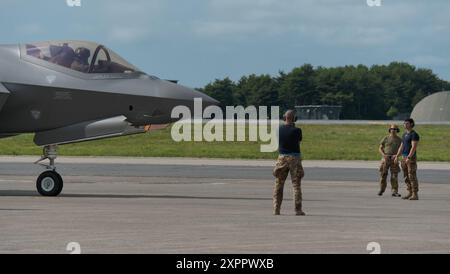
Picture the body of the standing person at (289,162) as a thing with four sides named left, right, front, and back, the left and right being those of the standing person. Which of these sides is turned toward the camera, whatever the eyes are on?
back

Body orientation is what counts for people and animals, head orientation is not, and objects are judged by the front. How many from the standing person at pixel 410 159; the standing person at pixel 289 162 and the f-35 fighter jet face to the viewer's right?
1

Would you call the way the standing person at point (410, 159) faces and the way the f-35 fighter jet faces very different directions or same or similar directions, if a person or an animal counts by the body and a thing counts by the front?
very different directions

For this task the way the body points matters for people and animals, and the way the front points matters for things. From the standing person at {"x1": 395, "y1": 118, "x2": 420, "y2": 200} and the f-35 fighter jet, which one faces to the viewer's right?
the f-35 fighter jet

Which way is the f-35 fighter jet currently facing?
to the viewer's right

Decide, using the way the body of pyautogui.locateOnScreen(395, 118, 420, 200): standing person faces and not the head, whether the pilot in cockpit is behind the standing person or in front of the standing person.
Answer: in front

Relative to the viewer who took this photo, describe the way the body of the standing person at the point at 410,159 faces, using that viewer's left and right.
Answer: facing the viewer and to the left of the viewer

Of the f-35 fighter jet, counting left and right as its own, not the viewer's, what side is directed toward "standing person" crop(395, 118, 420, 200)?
front

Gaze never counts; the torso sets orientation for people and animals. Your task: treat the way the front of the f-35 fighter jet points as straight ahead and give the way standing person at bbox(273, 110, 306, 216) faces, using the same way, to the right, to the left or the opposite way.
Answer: to the left

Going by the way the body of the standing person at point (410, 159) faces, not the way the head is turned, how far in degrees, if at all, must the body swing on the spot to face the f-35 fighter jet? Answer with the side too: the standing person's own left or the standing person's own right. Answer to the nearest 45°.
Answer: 0° — they already face it

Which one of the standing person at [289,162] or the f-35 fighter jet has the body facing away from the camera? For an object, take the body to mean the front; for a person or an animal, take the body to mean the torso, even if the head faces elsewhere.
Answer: the standing person

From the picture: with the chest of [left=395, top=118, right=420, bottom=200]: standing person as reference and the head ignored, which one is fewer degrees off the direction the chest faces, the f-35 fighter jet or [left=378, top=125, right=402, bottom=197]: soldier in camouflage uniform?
the f-35 fighter jet

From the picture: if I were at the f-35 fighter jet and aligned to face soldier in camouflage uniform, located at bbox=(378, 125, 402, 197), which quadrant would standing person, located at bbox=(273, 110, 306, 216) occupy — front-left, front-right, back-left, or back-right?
front-right

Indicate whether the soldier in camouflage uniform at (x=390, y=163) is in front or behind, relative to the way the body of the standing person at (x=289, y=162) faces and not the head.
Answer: in front
